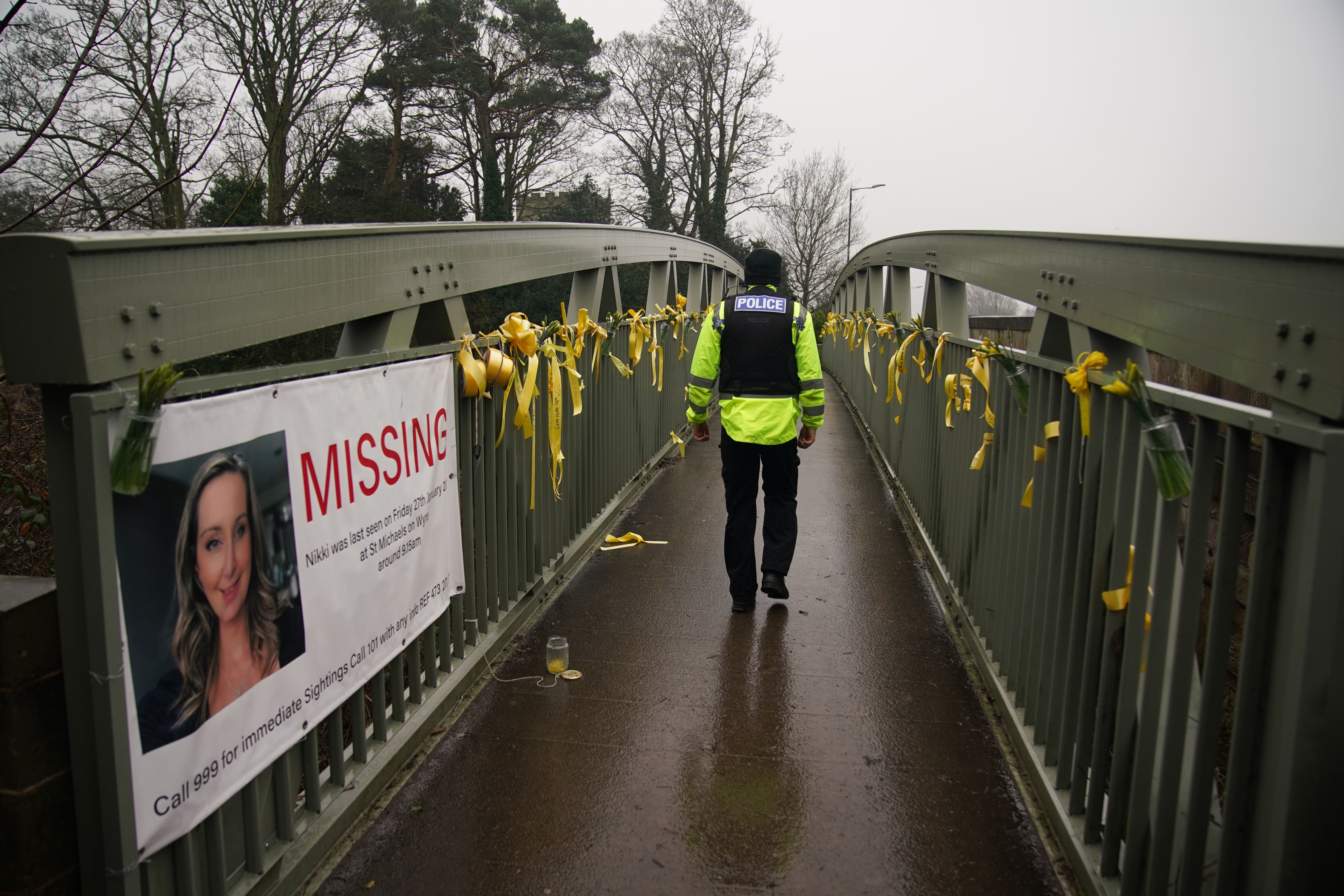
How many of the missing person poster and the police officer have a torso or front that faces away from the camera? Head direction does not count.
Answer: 1

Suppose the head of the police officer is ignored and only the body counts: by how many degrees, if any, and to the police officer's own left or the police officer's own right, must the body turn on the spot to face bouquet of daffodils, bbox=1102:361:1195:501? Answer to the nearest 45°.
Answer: approximately 180°

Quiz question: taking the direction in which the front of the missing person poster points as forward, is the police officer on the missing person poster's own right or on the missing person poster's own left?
on the missing person poster's own left

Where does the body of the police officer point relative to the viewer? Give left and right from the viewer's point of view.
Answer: facing away from the viewer

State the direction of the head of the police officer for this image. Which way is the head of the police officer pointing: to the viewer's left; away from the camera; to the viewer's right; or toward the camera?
away from the camera

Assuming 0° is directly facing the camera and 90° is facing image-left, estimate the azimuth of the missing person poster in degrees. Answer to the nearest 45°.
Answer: approximately 315°

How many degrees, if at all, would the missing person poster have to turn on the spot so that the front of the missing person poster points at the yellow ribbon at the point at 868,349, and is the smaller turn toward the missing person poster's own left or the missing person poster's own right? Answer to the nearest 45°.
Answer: approximately 90° to the missing person poster's own left

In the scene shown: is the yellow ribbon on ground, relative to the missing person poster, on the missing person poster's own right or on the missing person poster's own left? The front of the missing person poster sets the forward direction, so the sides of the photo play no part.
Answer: on the missing person poster's own left

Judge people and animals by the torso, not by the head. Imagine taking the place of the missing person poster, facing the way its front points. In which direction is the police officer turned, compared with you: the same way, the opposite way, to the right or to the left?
to the left

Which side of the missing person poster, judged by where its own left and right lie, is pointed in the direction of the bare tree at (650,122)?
left

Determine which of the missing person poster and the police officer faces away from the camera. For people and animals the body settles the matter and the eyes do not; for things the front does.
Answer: the police officer

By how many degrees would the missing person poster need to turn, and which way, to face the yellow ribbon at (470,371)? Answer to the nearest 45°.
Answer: approximately 90° to its left

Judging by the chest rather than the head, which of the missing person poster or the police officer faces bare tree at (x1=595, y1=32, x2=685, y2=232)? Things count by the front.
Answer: the police officer

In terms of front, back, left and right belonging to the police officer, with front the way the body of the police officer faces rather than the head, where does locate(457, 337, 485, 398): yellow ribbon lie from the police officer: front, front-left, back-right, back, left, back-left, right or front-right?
back-left

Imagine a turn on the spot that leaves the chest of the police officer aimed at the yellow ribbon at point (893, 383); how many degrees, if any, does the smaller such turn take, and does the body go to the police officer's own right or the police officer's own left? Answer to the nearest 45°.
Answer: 0° — they already face it

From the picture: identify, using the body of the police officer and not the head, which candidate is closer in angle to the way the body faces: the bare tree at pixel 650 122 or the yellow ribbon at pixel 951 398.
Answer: the bare tree
